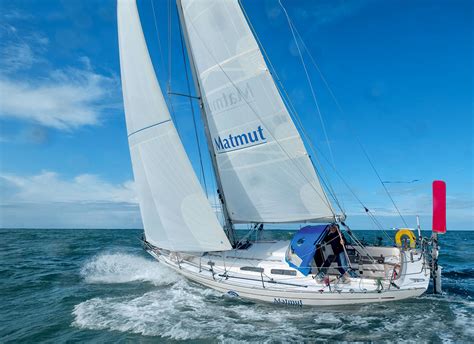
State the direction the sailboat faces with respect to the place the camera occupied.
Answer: facing away from the viewer and to the left of the viewer
